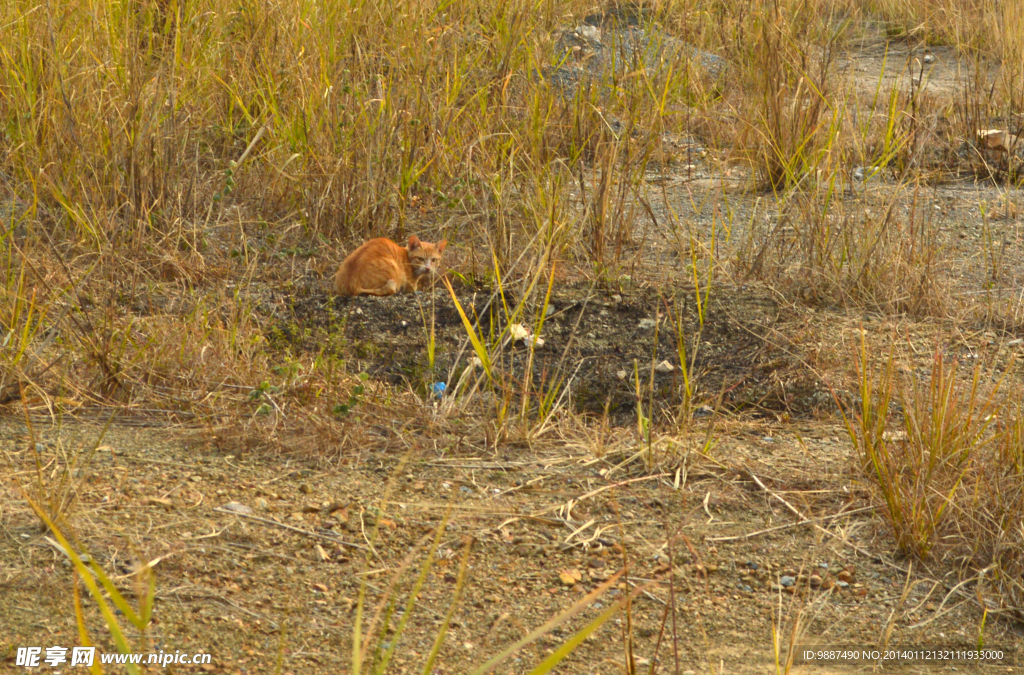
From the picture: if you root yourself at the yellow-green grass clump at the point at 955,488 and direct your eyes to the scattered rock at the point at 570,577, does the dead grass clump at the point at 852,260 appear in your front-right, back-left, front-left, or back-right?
back-right

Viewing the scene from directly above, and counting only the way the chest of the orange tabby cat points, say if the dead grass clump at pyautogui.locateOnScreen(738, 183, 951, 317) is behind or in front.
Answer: in front

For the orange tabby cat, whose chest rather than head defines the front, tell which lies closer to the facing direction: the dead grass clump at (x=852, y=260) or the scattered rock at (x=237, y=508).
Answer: the dead grass clump

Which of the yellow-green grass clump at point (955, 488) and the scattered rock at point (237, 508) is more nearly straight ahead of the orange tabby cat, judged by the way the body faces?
the yellow-green grass clump

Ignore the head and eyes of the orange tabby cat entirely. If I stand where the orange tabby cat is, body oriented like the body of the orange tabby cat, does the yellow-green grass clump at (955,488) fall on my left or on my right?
on my right

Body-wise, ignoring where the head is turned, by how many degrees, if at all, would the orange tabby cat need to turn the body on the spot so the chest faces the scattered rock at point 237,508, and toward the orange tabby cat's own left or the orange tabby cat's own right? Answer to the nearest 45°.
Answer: approximately 90° to the orange tabby cat's own right

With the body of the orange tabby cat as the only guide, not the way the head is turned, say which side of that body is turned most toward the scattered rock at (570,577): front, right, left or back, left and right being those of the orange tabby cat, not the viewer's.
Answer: right

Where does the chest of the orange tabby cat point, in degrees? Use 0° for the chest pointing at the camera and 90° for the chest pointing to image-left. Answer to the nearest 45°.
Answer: approximately 270°
